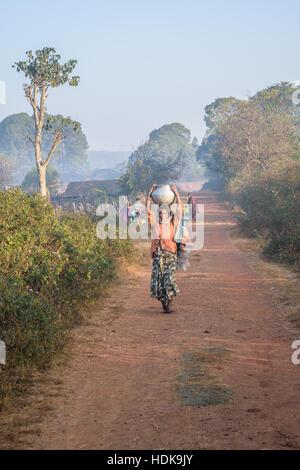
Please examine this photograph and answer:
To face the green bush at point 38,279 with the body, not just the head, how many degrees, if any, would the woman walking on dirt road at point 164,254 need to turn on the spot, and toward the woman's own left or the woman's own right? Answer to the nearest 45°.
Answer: approximately 45° to the woman's own right

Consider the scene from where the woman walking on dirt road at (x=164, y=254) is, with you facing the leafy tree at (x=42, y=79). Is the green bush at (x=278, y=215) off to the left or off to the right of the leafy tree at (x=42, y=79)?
right

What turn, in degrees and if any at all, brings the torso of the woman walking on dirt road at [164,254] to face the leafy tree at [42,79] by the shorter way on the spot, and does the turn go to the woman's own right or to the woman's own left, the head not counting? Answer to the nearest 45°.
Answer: approximately 180°

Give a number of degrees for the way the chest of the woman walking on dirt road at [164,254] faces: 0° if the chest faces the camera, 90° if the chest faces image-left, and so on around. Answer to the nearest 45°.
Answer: approximately 0°

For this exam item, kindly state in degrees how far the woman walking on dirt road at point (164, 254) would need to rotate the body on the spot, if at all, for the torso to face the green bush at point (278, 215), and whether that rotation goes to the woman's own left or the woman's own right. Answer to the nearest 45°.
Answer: approximately 180°

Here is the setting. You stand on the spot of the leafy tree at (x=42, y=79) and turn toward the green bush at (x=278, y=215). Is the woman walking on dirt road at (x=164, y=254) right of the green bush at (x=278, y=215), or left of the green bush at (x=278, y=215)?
right

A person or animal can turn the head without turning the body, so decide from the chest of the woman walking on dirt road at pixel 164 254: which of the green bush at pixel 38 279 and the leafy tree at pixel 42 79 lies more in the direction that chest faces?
the green bush
